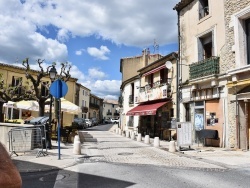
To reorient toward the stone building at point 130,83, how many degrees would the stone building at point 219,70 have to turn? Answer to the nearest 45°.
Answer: approximately 90° to its right

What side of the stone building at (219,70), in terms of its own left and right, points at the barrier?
front

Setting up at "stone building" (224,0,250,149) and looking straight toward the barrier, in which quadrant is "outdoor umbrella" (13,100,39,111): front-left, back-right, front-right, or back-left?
front-right

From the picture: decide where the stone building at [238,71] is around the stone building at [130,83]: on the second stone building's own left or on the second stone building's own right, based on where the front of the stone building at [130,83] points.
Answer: on the second stone building's own left

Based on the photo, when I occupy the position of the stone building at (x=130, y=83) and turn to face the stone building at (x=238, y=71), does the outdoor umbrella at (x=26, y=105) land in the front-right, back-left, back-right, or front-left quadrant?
front-right

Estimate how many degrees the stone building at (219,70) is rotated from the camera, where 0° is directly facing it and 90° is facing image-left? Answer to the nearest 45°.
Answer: approximately 45°

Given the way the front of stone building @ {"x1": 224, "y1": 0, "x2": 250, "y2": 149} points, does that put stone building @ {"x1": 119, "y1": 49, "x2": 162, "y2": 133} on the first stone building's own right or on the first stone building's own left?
on the first stone building's own right

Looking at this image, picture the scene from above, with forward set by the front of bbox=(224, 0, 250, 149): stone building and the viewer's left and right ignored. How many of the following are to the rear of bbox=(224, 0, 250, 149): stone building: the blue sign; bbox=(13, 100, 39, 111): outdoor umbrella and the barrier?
0

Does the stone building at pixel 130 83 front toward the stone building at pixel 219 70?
no

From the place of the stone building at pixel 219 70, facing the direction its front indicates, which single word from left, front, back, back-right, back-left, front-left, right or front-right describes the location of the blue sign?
front

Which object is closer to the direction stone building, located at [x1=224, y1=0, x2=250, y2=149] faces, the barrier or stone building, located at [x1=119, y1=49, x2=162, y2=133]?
the barrier

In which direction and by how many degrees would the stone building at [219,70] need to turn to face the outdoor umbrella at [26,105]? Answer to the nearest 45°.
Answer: approximately 45° to its right

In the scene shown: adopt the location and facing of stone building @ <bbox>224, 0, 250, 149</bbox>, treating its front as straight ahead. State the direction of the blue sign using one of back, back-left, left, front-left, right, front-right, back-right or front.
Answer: front

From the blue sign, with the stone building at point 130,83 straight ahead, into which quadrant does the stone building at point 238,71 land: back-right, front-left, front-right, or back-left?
front-right
